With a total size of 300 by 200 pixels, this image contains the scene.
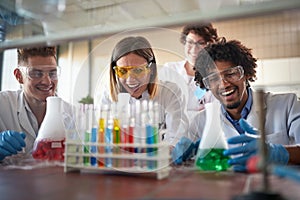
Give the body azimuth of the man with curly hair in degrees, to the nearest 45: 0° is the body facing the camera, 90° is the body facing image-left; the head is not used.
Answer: approximately 0°

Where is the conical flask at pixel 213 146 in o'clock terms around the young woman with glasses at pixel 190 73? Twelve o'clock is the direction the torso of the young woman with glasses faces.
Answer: The conical flask is roughly at 12 o'clock from the young woman with glasses.

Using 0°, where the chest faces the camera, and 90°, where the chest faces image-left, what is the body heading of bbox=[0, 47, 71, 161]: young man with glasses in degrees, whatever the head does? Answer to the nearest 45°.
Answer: approximately 315°
